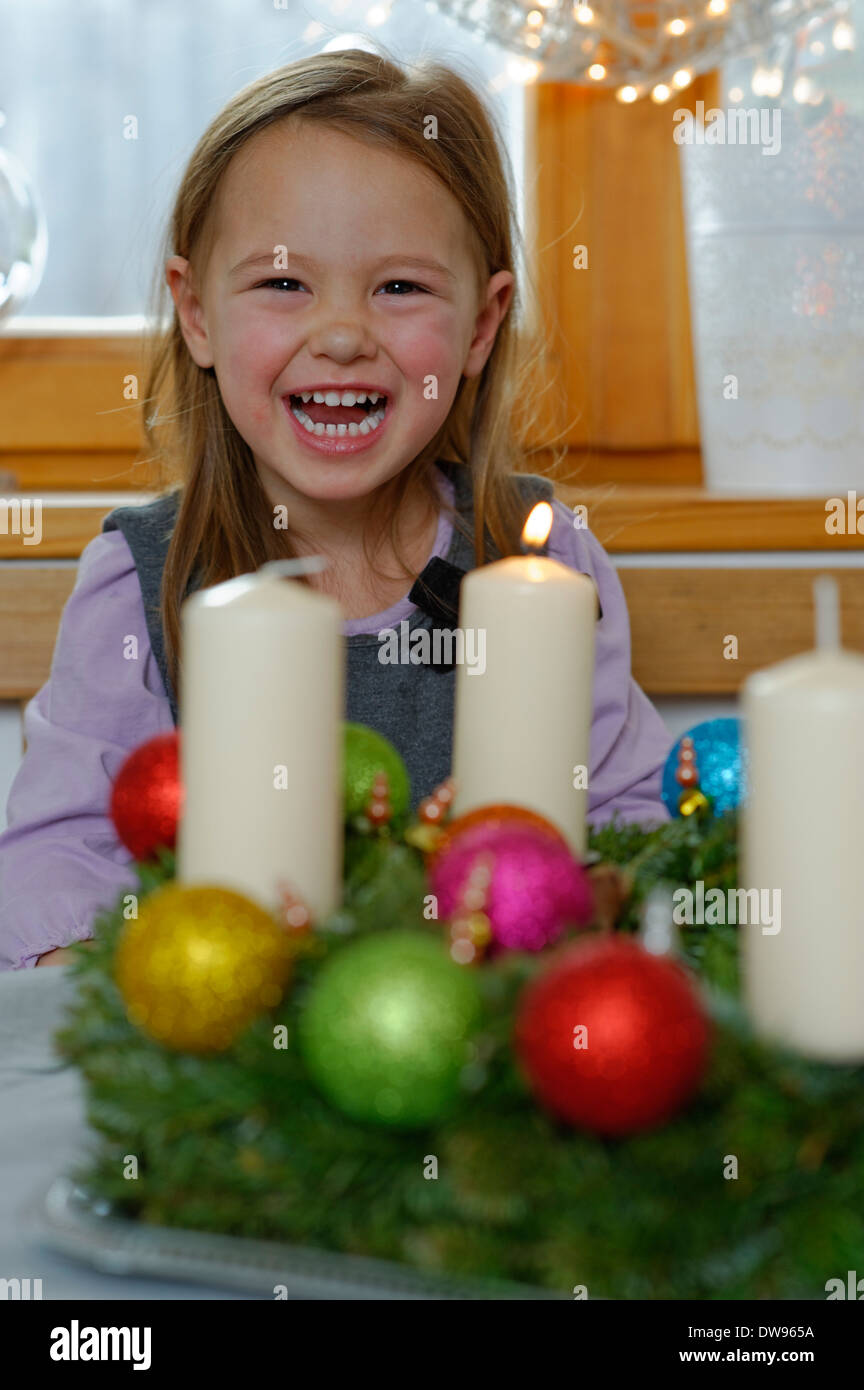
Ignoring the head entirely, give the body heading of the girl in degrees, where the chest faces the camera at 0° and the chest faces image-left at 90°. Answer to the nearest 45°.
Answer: approximately 0°

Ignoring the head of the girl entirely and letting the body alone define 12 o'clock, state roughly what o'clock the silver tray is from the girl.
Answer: The silver tray is roughly at 12 o'clock from the girl.

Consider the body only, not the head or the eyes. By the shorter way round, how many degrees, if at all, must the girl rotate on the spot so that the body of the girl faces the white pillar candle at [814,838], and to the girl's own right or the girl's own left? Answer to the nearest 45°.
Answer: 0° — they already face it

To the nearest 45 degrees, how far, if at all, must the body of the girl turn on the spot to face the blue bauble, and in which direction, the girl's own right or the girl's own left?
0° — they already face it

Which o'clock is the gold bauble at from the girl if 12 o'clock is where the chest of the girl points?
The gold bauble is roughly at 12 o'clock from the girl.

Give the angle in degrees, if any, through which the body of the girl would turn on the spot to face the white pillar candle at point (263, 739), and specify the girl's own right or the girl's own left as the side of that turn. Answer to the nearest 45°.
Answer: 0° — they already face it
